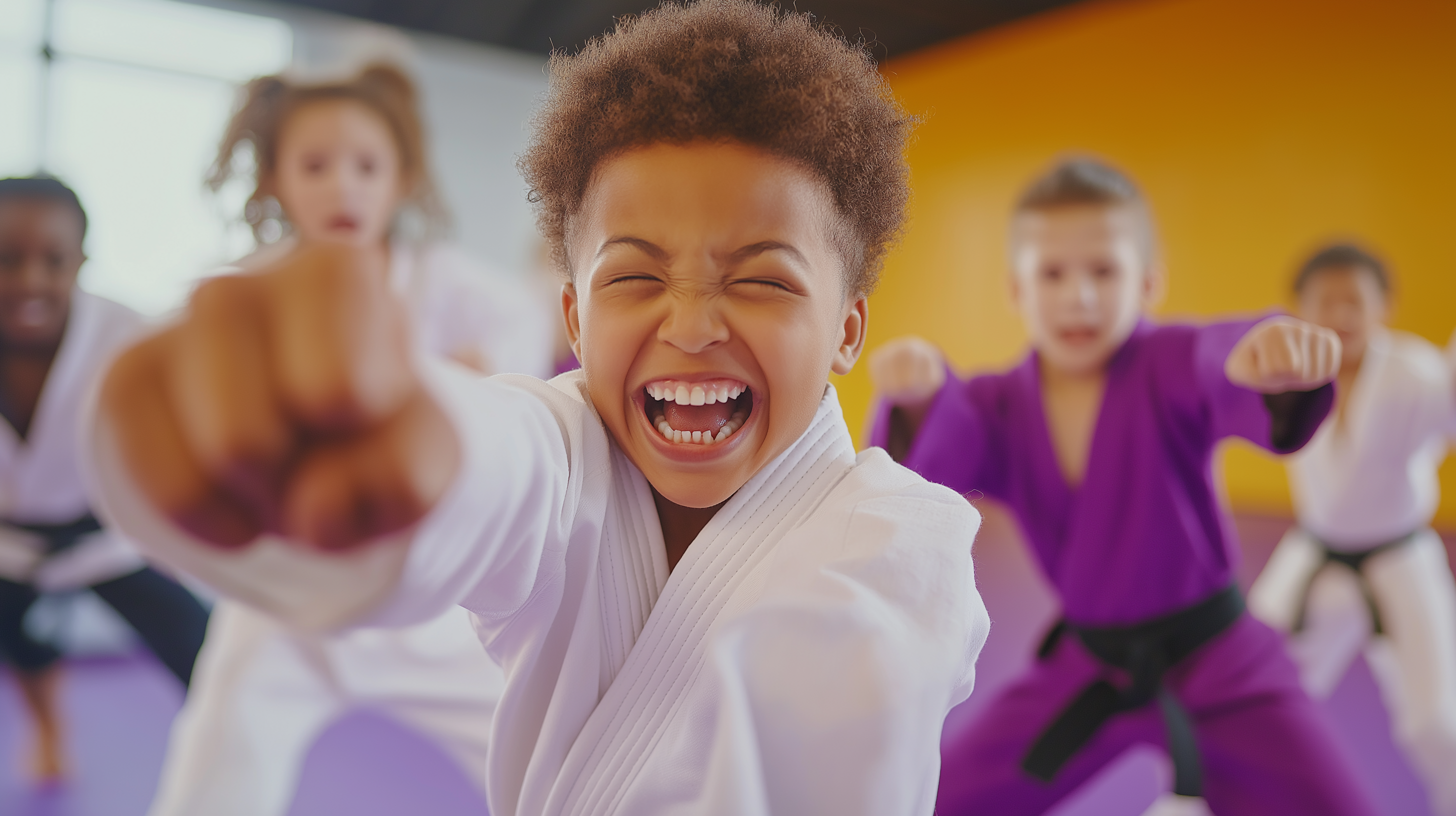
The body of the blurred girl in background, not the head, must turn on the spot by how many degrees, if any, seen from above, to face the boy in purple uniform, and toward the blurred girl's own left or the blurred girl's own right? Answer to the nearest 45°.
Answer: approximately 45° to the blurred girl's own left

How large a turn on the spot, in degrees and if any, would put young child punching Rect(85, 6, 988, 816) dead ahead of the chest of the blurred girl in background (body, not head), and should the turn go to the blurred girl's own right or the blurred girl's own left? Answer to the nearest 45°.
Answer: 0° — they already face them

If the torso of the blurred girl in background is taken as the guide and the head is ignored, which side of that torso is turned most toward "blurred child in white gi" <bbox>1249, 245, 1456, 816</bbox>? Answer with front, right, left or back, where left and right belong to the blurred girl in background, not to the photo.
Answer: left

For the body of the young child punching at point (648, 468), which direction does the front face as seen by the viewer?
toward the camera

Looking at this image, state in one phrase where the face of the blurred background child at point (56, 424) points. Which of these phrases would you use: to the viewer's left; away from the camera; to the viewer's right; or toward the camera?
toward the camera

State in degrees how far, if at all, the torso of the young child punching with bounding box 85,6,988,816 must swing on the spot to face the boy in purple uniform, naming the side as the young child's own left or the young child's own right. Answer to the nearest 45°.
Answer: approximately 135° to the young child's own left

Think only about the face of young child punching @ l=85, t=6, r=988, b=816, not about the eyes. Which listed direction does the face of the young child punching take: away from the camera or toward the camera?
toward the camera

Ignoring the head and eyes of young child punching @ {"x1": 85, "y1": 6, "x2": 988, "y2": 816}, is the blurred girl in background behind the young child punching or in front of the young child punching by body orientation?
behind

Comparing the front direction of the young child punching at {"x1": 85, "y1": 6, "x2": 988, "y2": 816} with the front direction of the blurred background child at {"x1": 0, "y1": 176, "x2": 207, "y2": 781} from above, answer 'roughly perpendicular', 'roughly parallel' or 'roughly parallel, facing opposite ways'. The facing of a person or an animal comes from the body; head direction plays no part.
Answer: roughly parallel

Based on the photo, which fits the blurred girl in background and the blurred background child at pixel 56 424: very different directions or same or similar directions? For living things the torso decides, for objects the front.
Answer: same or similar directions

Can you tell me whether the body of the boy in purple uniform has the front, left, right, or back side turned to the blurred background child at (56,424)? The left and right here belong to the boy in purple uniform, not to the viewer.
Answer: right

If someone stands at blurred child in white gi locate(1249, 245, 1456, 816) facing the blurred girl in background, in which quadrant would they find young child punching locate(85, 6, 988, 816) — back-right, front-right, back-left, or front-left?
front-left

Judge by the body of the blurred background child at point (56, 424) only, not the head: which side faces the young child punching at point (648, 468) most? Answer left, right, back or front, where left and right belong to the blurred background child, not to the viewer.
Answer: front

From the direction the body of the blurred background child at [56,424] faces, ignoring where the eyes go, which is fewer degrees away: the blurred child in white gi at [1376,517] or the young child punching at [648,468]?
the young child punching

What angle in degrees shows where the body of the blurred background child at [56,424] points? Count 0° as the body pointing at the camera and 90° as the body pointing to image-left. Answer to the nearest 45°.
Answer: approximately 0°

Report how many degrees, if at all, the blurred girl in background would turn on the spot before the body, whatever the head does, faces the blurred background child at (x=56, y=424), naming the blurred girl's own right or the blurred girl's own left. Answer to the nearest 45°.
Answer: approximately 135° to the blurred girl's own right
